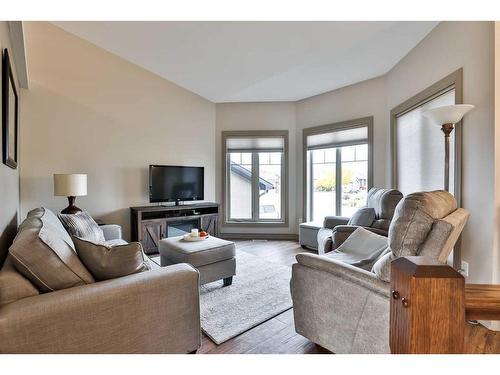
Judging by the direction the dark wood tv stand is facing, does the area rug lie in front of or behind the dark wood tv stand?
in front

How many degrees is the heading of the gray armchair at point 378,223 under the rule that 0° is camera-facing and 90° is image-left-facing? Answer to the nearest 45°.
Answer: approximately 45°

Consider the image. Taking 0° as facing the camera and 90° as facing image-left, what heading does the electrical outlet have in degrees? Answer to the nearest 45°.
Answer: approximately 45°

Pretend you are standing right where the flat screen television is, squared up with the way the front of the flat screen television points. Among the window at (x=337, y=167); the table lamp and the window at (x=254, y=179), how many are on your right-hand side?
1

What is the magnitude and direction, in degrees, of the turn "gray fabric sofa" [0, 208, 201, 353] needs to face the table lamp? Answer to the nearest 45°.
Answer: approximately 90° to its left

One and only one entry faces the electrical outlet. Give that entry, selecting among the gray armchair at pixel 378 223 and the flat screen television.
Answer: the flat screen television

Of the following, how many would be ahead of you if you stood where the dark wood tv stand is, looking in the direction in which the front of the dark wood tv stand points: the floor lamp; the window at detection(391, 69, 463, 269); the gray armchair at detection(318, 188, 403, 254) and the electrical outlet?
4

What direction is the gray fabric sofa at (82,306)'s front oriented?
to the viewer's right

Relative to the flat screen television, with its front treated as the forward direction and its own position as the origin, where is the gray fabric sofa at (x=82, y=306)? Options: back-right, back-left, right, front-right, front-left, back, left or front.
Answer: front-right
